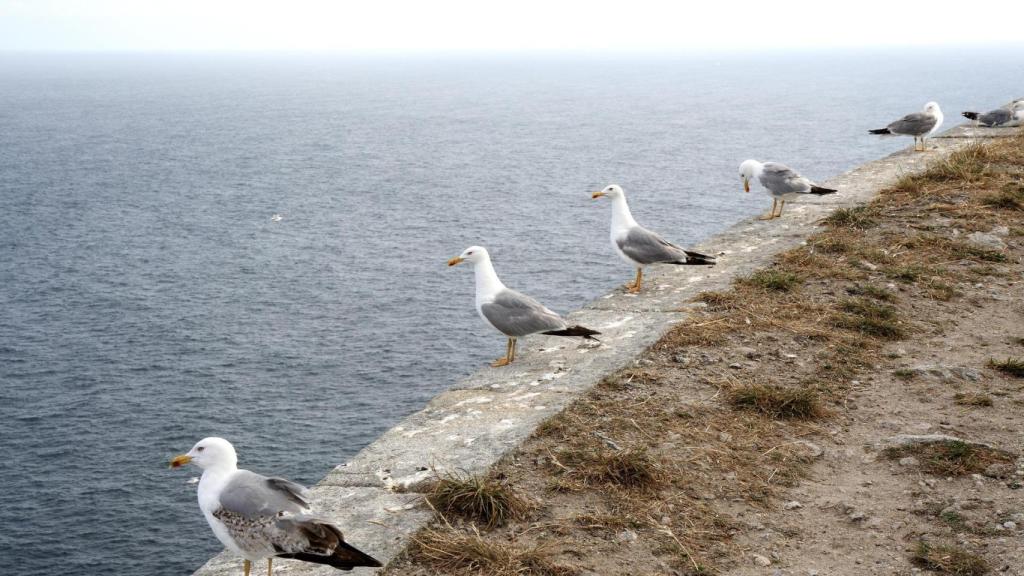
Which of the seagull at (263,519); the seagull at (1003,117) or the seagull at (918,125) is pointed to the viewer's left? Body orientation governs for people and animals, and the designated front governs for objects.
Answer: the seagull at (263,519)

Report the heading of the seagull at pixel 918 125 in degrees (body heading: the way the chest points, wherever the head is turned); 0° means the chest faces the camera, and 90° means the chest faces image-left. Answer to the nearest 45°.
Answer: approximately 270°

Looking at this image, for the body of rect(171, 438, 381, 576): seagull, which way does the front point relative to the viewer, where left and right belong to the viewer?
facing to the left of the viewer

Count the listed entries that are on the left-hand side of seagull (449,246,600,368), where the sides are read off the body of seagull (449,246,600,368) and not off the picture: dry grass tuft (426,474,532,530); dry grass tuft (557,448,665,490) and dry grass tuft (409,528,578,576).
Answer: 3

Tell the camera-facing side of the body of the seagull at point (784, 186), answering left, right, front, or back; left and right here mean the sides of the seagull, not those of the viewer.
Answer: left

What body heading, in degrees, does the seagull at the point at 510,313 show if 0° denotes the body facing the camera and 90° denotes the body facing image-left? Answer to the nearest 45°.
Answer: approximately 90°

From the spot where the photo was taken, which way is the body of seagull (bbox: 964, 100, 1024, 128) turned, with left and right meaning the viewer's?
facing to the right of the viewer

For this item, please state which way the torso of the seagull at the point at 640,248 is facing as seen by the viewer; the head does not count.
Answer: to the viewer's left

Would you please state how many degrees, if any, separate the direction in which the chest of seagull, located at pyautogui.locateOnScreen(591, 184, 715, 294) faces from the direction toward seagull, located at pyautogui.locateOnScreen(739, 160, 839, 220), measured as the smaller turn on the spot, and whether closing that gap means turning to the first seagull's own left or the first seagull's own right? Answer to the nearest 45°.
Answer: approximately 135° to the first seagull's own right

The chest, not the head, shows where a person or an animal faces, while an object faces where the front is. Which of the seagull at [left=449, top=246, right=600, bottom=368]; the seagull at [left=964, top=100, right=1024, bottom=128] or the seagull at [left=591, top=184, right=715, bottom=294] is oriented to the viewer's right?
the seagull at [left=964, top=100, right=1024, bottom=128]

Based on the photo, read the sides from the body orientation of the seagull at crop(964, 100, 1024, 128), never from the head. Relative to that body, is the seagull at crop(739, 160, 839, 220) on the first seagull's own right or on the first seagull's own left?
on the first seagull's own right

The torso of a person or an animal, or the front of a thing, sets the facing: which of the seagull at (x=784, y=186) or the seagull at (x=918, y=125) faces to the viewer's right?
the seagull at (x=918, y=125)

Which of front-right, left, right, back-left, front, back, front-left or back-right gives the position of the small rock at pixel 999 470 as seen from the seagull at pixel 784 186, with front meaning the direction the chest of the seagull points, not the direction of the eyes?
left

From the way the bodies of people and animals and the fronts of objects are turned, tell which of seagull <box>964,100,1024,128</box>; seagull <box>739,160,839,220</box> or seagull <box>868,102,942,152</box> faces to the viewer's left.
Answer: seagull <box>739,160,839,220</box>

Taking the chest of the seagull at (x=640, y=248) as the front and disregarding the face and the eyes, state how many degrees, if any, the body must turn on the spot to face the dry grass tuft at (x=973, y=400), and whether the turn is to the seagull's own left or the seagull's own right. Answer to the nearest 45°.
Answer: approximately 135° to the seagull's own left

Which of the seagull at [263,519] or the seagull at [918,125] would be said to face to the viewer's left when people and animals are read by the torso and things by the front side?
the seagull at [263,519]

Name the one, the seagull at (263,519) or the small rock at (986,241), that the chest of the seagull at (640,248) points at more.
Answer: the seagull
